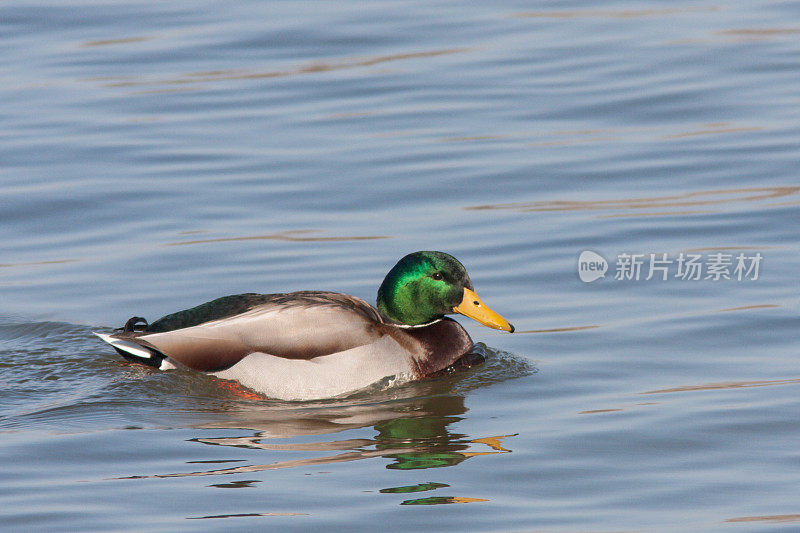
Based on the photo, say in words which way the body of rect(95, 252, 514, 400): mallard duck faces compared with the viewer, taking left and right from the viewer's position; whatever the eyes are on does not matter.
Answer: facing to the right of the viewer
